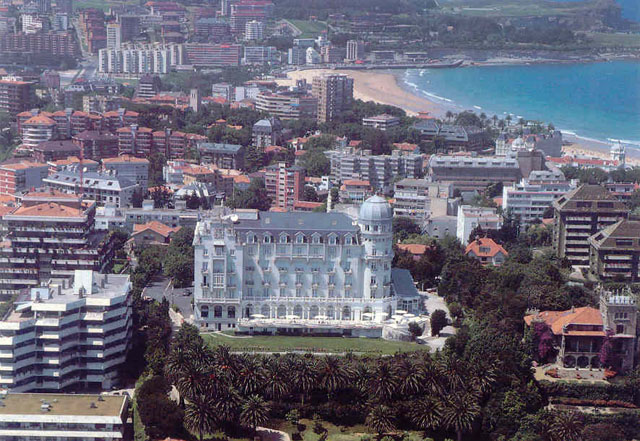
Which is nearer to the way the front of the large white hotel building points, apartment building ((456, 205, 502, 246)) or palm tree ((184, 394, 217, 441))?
the palm tree

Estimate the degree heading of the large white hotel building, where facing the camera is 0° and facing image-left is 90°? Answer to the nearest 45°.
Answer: approximately 0°

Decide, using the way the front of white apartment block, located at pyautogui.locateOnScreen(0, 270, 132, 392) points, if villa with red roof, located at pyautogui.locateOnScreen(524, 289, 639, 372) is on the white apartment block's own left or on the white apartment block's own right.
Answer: on the white apartment block's own left

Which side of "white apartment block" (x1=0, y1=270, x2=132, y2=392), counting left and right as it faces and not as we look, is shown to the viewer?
front

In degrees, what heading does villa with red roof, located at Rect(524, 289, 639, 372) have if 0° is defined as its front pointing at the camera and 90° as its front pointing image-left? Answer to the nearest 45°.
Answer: approximately 0°

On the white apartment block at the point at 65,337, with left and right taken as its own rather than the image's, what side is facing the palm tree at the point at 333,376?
left

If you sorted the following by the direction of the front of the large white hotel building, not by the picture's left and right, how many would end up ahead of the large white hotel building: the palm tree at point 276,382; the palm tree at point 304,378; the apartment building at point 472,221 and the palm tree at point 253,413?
3

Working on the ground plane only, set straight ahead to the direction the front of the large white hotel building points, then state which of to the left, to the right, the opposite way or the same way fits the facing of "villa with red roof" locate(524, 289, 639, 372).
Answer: the same way

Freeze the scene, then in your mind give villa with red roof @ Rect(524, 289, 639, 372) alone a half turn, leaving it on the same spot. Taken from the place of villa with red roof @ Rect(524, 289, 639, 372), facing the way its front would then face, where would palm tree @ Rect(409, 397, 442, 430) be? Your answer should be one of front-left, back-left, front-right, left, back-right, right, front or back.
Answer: back-left

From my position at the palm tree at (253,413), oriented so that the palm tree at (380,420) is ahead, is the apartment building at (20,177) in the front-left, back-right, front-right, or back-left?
back-left

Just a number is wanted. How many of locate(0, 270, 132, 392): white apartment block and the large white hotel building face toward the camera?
2

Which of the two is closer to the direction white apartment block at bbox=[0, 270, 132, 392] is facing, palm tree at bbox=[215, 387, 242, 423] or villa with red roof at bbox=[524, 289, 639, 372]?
the palm tree

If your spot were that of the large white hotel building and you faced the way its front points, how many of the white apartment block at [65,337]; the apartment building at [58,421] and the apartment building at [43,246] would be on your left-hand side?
0

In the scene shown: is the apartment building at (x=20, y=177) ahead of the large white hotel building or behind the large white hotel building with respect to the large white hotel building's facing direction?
behind

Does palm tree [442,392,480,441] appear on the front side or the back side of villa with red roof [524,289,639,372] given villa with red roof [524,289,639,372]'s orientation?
on the front side

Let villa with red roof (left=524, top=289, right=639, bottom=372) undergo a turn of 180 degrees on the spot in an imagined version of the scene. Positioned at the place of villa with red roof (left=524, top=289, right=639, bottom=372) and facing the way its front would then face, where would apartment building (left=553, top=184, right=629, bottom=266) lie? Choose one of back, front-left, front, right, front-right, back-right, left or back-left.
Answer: front

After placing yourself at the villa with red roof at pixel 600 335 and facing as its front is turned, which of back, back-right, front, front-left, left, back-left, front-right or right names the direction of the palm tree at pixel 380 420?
front-right

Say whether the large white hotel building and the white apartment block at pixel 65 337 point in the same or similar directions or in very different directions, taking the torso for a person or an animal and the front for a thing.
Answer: same or similar directions

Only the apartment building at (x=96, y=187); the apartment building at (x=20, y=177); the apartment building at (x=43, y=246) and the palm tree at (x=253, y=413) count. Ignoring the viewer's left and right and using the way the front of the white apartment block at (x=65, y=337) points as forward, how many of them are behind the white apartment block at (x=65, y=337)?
3

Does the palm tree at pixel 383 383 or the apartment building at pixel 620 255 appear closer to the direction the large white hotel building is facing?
the palm tree

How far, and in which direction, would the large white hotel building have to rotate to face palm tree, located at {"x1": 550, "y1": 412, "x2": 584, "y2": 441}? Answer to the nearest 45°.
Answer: approximately 45° to its left
